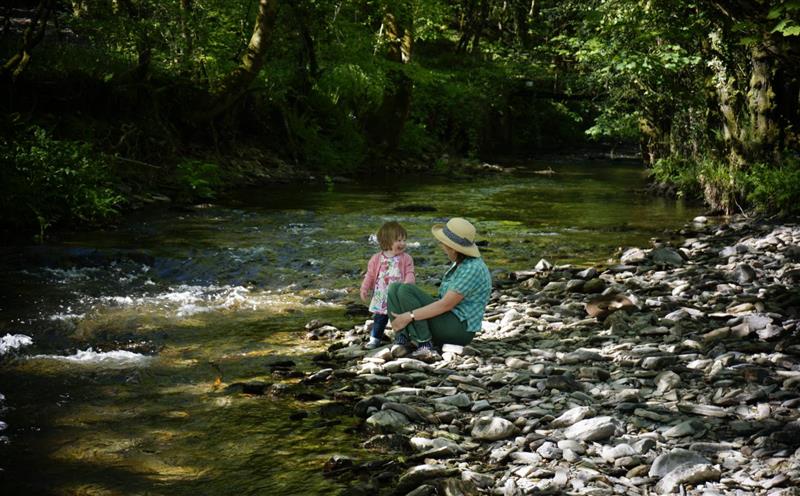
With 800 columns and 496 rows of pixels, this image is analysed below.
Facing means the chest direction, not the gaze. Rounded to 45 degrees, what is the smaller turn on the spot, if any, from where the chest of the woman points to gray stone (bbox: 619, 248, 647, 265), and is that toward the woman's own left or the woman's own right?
approximately 135° to the woman's own right

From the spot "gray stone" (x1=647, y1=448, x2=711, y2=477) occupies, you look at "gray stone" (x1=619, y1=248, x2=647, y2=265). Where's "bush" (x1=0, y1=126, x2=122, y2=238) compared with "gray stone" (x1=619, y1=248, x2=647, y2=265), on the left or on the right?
left

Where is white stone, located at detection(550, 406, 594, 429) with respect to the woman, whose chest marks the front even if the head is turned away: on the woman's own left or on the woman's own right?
on the woman's own left

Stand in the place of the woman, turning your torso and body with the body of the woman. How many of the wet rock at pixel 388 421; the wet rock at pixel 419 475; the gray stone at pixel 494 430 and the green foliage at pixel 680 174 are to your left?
3

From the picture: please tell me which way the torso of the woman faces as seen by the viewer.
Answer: to the viewer's left

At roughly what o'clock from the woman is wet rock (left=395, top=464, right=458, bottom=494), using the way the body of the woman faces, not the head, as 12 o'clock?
The wet rock is roughly at 9 o'clock from the woman.

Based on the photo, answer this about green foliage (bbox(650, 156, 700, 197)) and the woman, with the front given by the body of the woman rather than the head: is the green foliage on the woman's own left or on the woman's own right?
on the woman's own right

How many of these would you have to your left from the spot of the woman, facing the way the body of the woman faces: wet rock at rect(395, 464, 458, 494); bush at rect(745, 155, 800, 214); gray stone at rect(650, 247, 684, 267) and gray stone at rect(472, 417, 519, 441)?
2

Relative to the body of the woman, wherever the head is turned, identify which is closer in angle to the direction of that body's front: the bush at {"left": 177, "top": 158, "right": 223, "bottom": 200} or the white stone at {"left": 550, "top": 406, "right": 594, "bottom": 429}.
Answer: the bush

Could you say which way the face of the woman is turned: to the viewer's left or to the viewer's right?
to the viewer's left

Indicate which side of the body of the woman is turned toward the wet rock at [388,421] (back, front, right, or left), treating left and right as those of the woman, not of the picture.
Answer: left
